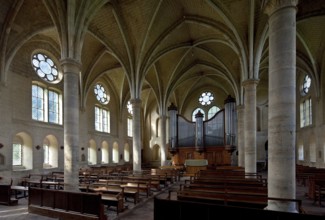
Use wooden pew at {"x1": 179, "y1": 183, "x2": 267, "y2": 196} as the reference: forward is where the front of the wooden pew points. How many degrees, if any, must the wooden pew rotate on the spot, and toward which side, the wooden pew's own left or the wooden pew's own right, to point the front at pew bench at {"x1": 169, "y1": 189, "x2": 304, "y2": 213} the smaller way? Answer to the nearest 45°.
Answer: approximately 180°

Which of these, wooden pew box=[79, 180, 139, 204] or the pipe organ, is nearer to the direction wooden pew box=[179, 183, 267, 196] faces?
the pipe organ

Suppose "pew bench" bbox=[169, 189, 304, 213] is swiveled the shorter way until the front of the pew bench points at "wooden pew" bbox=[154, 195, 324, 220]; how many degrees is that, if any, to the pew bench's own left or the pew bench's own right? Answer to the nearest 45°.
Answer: approximately 180°

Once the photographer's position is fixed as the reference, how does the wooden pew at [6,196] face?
facing away from the viewer and to the right of the viewer

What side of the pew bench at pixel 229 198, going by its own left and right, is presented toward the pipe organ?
front

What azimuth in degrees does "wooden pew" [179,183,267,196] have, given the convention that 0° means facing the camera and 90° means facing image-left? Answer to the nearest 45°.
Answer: approximately 180°

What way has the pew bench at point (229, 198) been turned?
away from the camera

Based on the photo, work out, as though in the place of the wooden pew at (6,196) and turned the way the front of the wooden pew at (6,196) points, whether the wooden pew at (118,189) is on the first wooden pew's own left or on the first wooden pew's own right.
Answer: on the first wooden pew's own right
